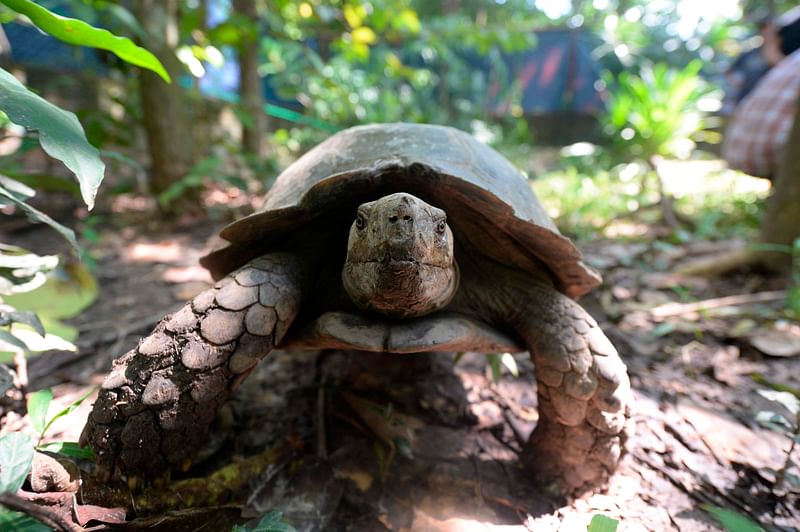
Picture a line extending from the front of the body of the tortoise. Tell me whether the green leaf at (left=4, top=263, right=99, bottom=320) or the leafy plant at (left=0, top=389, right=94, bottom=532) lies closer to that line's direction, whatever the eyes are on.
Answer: the leafy plant

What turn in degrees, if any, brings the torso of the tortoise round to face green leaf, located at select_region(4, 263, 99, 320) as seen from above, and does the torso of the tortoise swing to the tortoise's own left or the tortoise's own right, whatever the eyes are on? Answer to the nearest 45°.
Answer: approximately 135° to the tortoise's own right

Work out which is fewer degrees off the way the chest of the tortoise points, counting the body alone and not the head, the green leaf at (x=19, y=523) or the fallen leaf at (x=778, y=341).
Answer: the green leaf

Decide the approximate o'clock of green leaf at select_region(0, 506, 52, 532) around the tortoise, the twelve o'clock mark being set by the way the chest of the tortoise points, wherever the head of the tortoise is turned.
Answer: The green leaf is roughly at 2 o'clock from the tortoise.

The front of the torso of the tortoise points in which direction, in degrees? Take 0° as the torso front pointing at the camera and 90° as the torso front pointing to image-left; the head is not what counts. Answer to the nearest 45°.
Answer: approximately 0°

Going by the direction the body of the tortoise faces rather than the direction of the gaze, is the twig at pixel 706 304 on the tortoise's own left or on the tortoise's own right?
on the tortoise's own left

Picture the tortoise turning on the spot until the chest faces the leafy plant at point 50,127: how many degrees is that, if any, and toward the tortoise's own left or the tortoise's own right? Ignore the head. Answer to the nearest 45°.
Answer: approximately 90° to the tortoise's own right

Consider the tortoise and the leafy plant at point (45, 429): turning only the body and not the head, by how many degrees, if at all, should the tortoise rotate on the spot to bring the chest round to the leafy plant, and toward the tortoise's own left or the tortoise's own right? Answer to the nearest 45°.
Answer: approximately 90° to the tortoise's own right

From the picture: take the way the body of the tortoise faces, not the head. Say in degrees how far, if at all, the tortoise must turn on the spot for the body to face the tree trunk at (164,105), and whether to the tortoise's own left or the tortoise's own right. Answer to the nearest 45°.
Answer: approximately 135° to the tortoise's own right

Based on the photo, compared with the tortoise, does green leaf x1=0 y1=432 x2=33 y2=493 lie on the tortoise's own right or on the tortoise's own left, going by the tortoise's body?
on the tortoise's own right

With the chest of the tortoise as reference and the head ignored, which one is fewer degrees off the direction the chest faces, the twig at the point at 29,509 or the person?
the twig

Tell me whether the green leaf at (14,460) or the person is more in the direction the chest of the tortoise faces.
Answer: the green leaf
